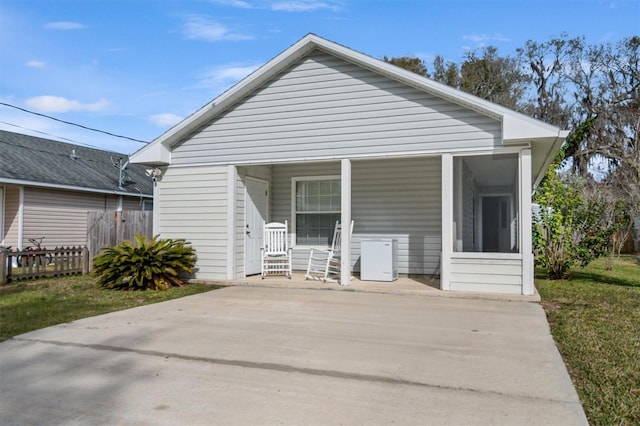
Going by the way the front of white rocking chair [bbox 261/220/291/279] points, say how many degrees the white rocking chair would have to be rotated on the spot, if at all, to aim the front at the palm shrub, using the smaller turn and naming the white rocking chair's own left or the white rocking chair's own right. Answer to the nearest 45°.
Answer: approximately 45° to the white rocking chair's own right

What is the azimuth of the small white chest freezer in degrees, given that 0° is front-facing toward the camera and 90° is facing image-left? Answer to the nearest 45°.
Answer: approximately 0°

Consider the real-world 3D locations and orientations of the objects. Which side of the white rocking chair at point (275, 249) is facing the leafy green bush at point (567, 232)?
left

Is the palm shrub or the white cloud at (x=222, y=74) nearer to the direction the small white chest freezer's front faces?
the palm shrub

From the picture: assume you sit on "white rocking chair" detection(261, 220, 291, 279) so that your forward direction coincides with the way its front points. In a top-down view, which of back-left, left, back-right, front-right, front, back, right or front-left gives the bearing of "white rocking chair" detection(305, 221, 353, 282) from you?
left

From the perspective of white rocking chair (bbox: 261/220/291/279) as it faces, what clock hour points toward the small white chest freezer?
The small white chest freezer is roughly at 10 o'clock from the white rocking chair.

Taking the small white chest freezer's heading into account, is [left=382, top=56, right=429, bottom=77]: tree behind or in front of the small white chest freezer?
behind

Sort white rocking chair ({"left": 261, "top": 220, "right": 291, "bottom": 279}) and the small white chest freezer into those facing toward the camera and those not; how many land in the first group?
2

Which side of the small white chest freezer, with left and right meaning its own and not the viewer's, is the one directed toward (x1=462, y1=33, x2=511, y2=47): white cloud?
back

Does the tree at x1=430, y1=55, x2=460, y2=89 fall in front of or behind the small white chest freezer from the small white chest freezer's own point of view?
behind
